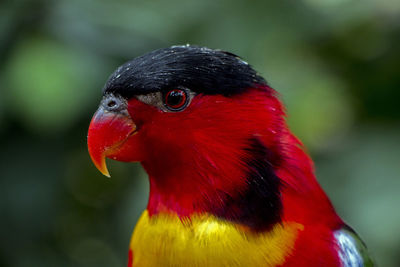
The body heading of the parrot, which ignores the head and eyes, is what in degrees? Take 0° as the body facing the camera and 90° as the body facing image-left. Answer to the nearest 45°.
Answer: approximately 90°
